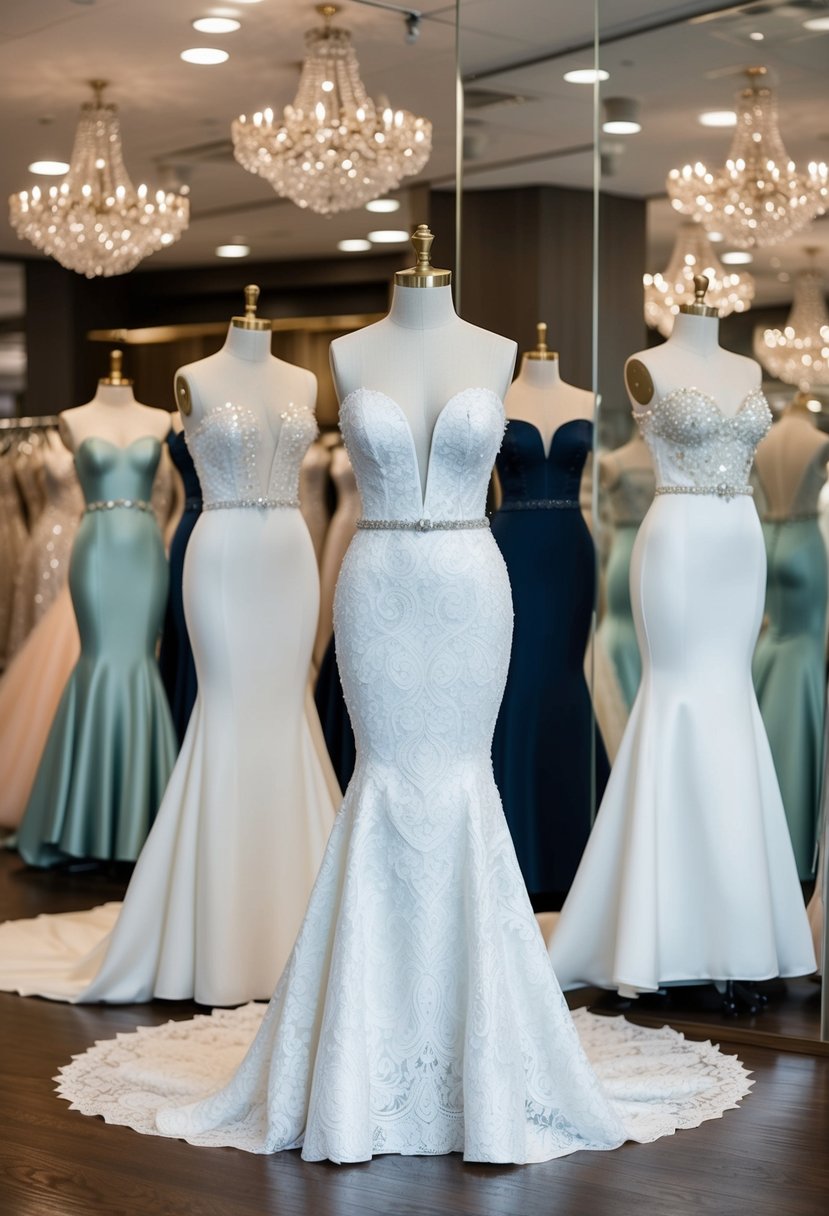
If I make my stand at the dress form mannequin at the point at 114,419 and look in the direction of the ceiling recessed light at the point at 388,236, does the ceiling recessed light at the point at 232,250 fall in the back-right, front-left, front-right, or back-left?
front-left

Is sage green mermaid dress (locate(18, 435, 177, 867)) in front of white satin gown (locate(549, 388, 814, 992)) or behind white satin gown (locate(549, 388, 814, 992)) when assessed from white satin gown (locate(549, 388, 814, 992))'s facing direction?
behind

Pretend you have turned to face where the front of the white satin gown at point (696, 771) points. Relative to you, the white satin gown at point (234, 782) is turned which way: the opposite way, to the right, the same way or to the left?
the same way

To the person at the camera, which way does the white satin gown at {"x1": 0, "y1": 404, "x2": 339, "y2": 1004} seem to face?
facing the viewer and to the right of the viewer

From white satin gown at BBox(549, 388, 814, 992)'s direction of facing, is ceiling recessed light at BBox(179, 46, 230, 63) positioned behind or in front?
behind

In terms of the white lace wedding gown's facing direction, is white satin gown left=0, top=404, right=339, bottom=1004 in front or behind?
behind

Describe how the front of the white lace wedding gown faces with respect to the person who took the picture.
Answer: facing the viewer

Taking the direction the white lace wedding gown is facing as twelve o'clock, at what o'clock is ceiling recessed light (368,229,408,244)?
The ceiling recessed light is roughly at 6 o'clock from the white lace wedding gown.

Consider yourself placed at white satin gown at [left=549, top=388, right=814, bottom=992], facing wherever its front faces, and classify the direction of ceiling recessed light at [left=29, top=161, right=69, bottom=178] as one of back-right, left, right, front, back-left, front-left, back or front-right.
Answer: back

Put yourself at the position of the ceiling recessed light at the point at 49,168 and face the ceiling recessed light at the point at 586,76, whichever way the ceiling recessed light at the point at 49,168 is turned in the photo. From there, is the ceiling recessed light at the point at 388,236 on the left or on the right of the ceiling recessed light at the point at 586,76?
left

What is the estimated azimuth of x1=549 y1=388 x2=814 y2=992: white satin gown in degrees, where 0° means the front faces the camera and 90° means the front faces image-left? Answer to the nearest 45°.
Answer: approximately 315°

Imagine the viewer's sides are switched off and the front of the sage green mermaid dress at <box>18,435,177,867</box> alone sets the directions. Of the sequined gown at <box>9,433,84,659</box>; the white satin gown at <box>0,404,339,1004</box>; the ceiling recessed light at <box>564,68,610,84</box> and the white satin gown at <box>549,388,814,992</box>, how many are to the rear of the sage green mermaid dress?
1

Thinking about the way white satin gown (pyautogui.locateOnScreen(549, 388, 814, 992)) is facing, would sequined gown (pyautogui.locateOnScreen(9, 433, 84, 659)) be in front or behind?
behind

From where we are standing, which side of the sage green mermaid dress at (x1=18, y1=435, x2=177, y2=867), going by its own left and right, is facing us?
front
